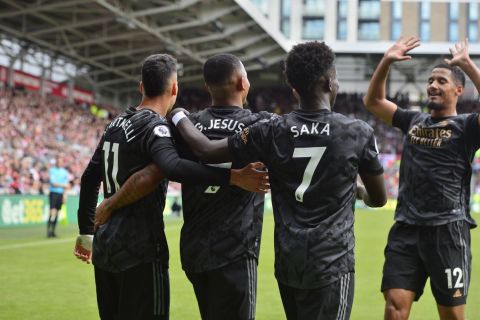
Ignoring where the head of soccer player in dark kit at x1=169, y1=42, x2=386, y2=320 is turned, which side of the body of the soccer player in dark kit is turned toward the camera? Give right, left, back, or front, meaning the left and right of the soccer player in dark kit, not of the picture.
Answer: back

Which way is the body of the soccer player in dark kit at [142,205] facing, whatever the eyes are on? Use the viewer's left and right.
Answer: facing away from the viewer and to the right of the viewer

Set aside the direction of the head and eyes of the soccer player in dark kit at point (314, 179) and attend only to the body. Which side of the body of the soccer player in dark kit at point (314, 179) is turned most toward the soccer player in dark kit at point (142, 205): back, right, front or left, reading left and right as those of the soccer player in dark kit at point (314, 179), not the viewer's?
left

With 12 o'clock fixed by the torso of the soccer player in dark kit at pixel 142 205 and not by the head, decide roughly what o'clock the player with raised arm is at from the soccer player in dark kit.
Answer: The player with raised arm is roughly at 1 o'clock from the soccer player in dark kit.

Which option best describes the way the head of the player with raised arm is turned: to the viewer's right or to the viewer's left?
to the viewer's left

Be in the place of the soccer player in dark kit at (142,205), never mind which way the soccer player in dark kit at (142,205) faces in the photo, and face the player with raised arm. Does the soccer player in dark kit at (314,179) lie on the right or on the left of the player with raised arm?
right

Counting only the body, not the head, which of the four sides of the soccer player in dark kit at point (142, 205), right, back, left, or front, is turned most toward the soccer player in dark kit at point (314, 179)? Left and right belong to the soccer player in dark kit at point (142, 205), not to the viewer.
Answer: right

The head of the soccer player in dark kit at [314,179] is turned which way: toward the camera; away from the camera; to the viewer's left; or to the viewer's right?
away from the camera
